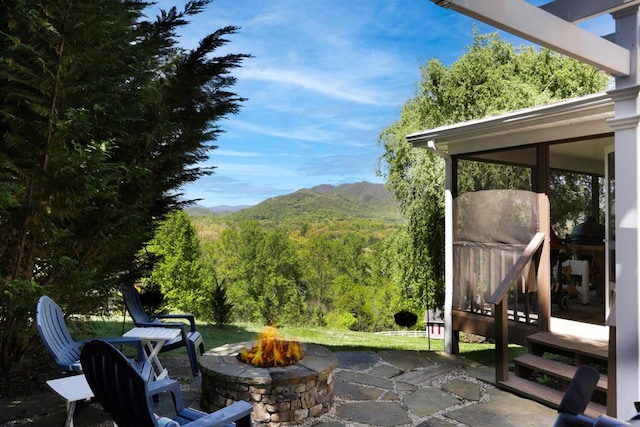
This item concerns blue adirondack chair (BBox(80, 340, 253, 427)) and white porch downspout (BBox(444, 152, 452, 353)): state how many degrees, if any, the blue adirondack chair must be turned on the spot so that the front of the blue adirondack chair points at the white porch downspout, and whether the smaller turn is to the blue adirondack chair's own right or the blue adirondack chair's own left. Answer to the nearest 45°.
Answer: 0° — it already faces it

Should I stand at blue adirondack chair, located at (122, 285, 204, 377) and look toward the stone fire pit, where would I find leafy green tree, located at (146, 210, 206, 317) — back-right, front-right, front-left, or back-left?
back-left

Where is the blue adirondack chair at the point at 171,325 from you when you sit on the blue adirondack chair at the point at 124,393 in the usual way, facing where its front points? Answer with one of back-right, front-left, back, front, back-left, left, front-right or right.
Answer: front-left

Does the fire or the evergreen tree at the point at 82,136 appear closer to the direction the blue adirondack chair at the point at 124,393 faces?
the fire

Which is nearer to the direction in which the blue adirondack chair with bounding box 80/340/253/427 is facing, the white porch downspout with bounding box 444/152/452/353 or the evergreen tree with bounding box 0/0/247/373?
the white porch downspout

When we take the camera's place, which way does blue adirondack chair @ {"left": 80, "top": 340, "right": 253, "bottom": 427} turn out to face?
facing away from the viewer and to the right of the viewer

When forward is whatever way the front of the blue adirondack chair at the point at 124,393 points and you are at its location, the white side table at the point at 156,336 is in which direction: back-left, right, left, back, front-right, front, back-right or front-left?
front-left

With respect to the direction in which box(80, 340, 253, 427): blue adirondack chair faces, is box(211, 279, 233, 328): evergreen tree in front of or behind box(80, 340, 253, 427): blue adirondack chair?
in front

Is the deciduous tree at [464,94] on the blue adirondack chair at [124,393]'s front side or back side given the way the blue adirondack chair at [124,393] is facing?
on the front side

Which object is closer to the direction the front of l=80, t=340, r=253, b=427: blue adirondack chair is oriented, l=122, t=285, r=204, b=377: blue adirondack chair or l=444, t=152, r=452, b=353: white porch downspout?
the white porch downspout
